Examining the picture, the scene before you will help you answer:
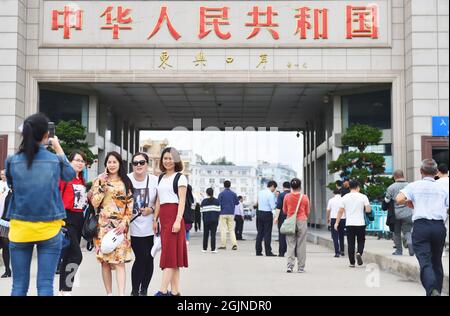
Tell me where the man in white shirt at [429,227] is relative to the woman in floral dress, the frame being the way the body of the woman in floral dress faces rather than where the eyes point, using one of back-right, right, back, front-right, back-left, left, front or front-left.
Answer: left

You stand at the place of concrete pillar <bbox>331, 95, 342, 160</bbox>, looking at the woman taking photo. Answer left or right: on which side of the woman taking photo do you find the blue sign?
left

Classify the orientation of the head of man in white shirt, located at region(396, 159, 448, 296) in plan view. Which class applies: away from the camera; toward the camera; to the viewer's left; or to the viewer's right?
away from the camera

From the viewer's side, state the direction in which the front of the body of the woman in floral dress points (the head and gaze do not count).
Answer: toward the camera

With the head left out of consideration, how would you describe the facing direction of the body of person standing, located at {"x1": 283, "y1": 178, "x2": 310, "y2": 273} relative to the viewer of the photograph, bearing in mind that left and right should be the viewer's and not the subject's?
facing away from the viewer

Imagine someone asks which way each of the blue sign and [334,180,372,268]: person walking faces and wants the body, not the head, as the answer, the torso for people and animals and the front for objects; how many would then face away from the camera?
1

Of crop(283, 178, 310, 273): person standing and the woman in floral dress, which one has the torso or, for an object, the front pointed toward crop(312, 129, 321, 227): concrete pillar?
the person standing

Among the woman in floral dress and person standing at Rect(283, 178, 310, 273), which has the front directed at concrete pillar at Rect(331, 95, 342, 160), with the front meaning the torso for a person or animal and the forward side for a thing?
the person standing

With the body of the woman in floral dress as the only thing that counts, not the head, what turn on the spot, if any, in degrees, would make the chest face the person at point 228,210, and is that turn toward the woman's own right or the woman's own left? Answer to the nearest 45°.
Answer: approximately 180°

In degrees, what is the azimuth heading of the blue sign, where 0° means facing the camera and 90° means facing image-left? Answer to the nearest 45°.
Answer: approximately 0°

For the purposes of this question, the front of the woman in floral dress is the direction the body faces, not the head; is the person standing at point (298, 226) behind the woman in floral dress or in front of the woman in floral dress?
behind
